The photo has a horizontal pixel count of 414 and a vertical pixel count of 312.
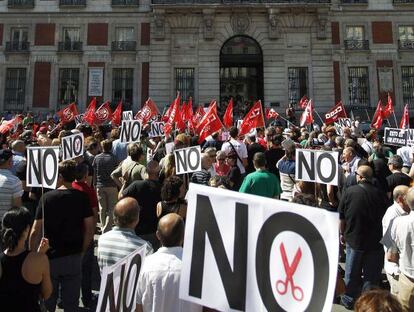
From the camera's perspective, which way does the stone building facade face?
toward the camera

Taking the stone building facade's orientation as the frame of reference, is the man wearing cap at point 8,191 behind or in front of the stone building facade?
in front
